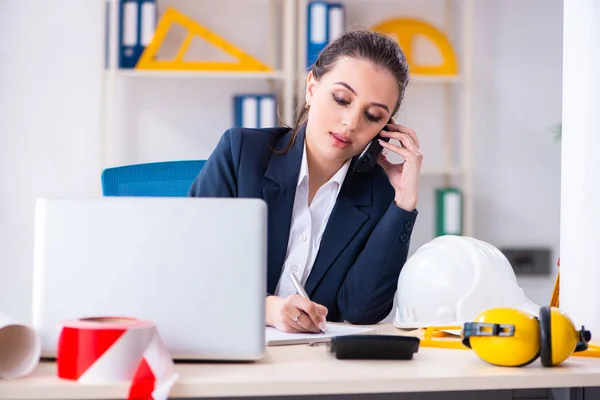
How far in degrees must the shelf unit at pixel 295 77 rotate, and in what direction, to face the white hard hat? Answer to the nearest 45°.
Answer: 0° — it already faces it

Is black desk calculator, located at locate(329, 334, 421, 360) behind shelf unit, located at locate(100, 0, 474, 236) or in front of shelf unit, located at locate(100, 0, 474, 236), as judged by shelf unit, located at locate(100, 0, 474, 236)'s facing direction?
in front

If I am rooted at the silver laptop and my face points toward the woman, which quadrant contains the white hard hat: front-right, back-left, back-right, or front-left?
front-right

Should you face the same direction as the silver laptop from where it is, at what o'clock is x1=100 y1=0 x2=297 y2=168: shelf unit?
The shelf unit is roughly at 12 o'clock from the silver laptop.

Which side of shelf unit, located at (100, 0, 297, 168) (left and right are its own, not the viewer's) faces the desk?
front

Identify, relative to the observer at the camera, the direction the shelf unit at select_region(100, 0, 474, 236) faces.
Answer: facing the viewer

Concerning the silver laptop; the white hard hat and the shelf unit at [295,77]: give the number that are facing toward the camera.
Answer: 1

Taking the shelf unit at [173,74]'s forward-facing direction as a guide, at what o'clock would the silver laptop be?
The silver laptop is roughly at 12 o'clock from the shelf unit.

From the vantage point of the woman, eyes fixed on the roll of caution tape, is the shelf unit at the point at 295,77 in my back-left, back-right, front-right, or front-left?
back-right

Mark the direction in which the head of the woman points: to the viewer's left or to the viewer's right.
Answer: to the viewer's left

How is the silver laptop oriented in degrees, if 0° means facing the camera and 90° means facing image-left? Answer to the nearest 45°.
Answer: approximately 180°

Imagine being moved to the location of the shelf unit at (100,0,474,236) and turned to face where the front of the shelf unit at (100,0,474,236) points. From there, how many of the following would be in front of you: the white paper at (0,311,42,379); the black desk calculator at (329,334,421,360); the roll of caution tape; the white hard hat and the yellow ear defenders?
5
